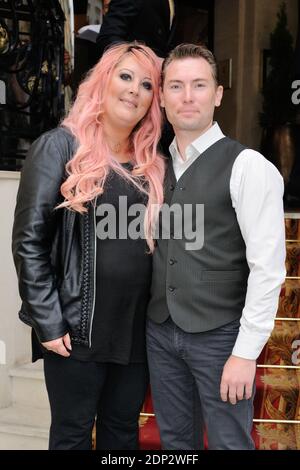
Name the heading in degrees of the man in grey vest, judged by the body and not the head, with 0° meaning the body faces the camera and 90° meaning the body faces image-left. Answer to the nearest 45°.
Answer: approximately 45°

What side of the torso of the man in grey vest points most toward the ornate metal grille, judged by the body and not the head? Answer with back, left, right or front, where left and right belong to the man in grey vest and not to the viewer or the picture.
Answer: right

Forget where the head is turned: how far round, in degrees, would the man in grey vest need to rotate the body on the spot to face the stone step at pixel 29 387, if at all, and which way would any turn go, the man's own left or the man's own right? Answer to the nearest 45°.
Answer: approximately 90° to the man's own right

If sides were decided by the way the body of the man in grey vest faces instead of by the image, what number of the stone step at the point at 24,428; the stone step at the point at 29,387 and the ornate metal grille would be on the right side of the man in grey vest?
3

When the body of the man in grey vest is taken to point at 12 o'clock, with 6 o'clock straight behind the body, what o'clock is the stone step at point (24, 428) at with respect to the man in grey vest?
The stone step is roughly at 3 o'clock from the man in grey vest.
